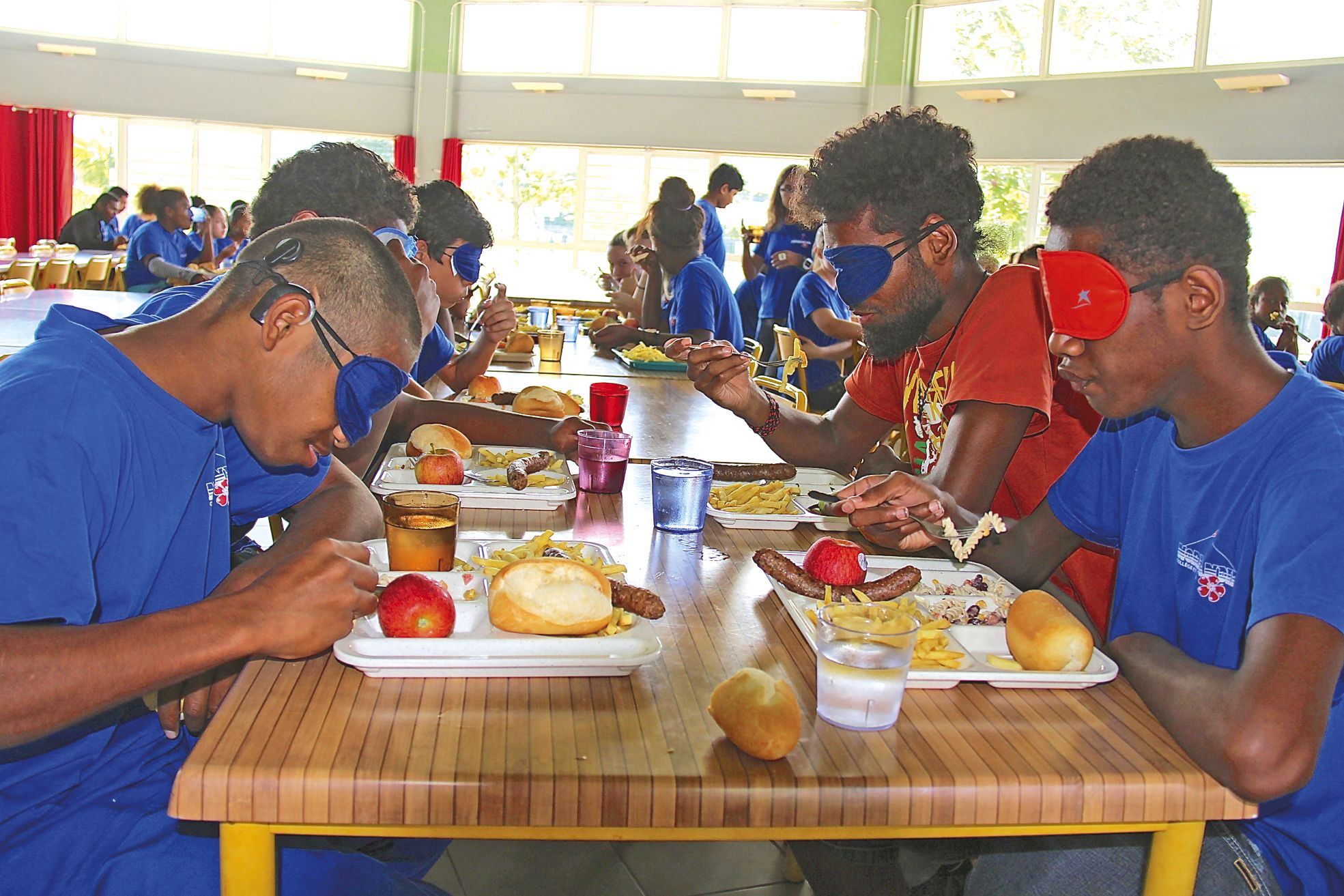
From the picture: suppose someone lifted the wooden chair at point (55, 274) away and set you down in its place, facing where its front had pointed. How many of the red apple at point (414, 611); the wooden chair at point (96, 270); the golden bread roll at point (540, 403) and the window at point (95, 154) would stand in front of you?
1
